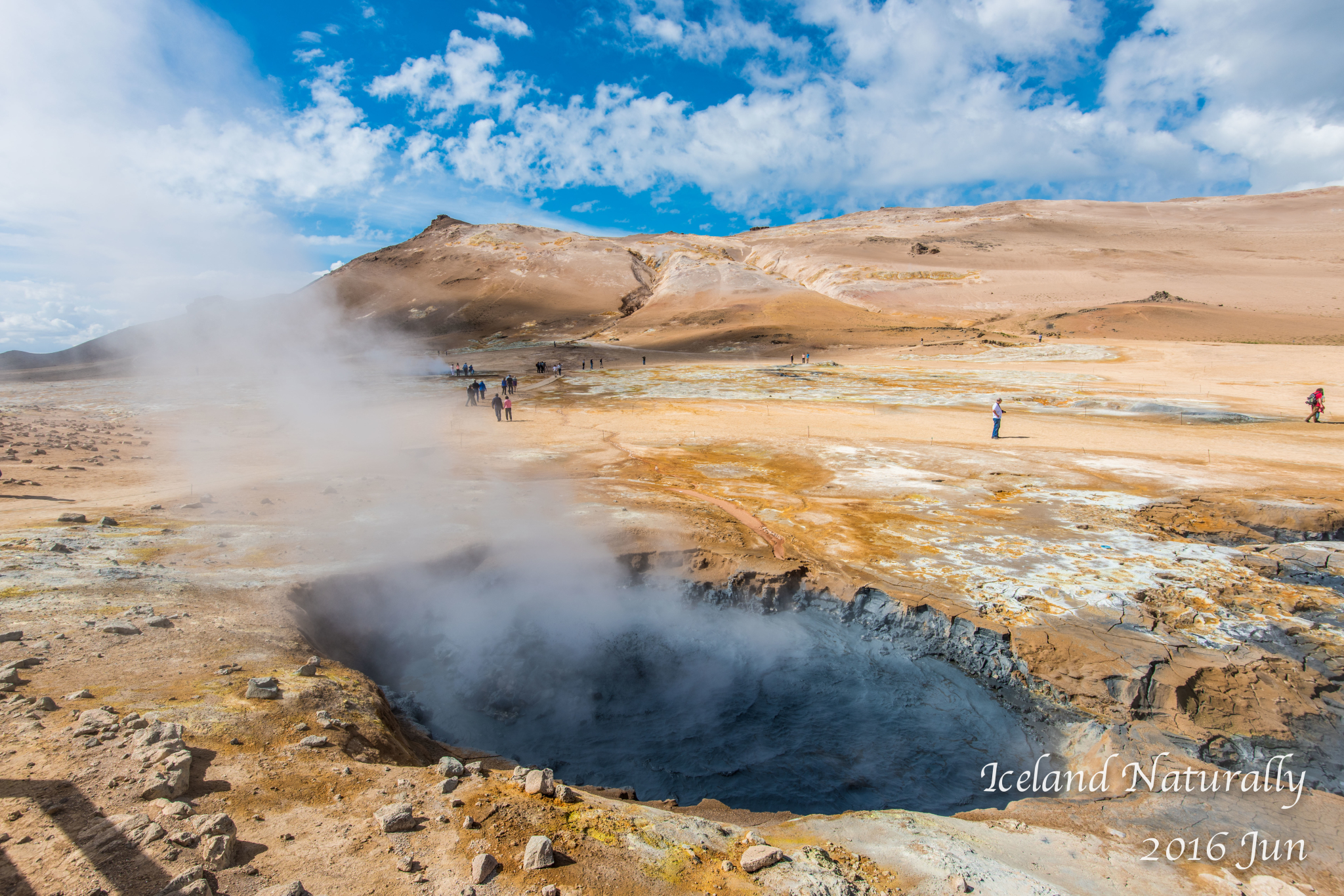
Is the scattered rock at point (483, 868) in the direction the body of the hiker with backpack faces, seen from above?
no

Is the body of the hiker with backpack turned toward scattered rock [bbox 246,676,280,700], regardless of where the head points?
no

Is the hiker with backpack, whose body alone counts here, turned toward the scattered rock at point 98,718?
no
